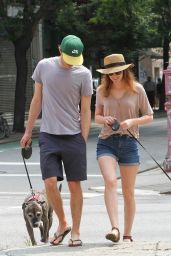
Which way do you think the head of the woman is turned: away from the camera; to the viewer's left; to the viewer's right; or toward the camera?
toward the camera

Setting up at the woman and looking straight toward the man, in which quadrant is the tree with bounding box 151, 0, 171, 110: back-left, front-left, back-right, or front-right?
back-right

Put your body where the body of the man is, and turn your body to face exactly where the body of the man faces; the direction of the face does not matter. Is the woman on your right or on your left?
on your left

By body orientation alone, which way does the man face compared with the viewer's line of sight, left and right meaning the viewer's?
facing the viewer

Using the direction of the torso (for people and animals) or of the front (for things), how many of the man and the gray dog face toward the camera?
2

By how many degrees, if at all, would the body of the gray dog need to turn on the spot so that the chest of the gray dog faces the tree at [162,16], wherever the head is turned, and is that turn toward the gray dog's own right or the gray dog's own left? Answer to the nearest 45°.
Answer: approximately 180°

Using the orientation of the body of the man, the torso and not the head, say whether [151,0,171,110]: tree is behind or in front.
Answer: behind

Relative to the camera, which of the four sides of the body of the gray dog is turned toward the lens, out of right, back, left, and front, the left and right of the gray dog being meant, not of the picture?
front

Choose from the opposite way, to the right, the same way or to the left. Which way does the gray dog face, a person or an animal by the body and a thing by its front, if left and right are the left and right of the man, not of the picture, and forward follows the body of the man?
the same way

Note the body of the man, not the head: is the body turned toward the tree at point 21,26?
no

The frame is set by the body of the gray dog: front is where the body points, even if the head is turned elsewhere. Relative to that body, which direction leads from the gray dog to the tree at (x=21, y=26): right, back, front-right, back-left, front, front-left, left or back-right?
back
